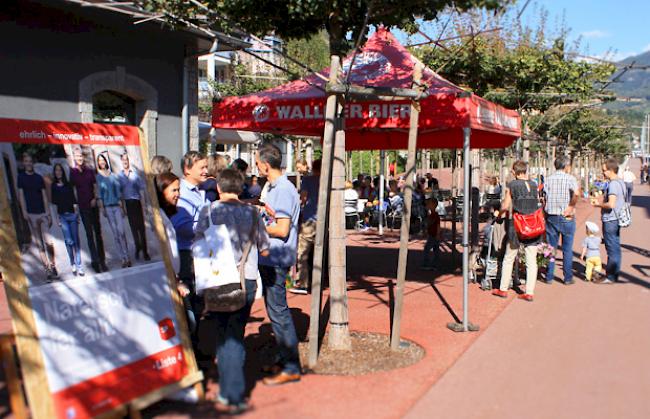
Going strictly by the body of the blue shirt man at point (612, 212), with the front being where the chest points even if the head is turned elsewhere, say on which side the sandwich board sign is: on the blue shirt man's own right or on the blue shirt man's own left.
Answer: on the blue shirt man's own left

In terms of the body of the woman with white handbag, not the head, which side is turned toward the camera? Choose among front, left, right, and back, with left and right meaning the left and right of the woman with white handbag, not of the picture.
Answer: back

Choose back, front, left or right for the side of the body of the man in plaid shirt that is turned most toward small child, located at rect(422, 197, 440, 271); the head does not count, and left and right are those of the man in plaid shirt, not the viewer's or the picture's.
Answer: left

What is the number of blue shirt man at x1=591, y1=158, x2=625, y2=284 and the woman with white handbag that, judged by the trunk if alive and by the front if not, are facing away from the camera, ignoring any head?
1

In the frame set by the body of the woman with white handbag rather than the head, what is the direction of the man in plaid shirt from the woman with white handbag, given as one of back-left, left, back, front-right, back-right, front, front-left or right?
front-right

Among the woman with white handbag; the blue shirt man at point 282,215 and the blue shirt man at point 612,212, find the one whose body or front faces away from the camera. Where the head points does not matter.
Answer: the woman with white handbag

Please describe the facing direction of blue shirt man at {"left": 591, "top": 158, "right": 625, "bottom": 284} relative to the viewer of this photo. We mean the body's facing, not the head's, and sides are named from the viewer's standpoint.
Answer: facing to the left of the viewer

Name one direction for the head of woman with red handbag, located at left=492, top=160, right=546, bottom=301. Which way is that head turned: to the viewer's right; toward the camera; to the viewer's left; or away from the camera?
away from the camera

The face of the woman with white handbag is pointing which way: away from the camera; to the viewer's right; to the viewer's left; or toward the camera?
away from the camera

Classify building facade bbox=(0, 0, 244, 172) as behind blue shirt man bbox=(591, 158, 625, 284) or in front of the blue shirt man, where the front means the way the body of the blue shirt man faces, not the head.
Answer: in front

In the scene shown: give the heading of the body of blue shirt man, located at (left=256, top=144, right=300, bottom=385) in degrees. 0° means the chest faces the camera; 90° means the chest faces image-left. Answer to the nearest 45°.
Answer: approximately 90°

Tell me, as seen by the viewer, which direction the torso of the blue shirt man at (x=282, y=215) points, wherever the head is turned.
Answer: to the viewer's left

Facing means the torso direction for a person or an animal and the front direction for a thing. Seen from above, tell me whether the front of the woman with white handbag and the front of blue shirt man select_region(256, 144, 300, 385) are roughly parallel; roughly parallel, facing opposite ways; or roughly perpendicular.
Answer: roughly perpendicular
